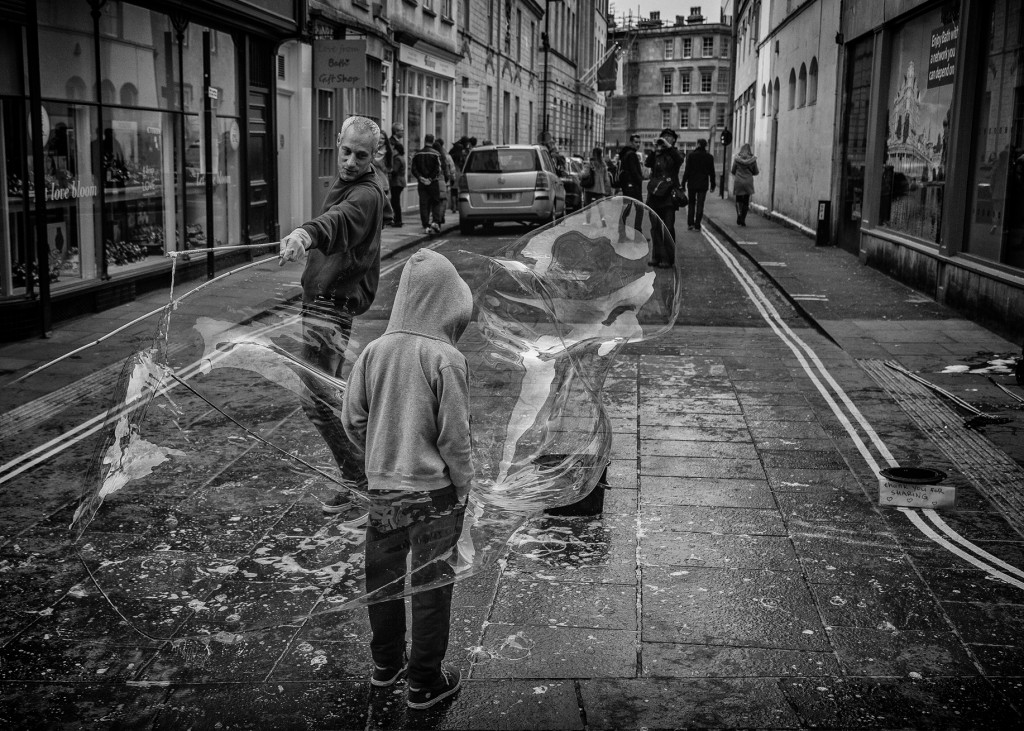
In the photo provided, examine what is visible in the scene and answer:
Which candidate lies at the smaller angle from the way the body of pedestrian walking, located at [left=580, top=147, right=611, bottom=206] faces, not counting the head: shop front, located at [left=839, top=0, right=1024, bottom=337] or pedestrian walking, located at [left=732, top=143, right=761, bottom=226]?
the pedestrian walking

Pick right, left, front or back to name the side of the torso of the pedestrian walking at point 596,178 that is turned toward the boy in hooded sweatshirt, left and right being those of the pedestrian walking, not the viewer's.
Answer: back

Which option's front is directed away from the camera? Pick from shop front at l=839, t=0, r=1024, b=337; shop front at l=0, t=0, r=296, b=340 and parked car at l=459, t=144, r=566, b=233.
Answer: the parked car

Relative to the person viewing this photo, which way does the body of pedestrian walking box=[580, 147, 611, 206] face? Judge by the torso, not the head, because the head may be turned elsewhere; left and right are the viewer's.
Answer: facing away from the viewer

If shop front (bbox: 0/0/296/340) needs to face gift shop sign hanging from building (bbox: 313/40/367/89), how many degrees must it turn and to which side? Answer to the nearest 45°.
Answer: approximately 90° to its left

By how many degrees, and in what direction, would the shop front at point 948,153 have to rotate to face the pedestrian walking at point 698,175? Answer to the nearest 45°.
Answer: approximately 90° to its right

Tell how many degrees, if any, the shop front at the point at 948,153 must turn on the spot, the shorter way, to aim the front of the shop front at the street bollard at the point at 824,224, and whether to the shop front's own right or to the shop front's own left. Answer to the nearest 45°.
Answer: approximately 135° to the shop front's own right

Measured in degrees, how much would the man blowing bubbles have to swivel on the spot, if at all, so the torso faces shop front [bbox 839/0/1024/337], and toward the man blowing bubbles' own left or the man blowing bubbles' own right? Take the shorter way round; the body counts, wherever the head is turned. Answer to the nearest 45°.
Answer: approximately 180°

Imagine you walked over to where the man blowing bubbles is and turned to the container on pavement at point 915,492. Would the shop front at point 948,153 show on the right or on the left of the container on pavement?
left

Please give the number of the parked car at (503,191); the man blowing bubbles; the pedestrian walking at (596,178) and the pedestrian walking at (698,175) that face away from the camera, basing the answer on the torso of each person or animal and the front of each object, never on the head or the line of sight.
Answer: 3

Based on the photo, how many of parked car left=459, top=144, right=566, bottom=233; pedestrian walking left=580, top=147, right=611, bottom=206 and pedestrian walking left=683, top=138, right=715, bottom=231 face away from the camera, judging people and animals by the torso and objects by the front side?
3

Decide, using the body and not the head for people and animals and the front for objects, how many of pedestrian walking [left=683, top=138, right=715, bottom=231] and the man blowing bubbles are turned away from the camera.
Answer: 1

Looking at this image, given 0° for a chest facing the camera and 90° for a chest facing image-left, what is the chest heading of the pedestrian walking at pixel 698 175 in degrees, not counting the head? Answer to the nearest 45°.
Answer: approximately 180°

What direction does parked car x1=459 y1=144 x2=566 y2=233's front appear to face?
away from the camera
